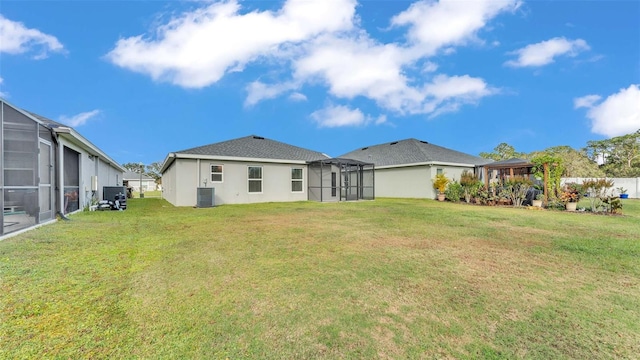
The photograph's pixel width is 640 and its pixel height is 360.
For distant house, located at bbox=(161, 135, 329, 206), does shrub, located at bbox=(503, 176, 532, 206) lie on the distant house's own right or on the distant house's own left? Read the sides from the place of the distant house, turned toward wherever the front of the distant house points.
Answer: on the distant house's own right

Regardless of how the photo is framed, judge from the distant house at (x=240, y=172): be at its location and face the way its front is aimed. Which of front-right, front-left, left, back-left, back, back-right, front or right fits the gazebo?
right

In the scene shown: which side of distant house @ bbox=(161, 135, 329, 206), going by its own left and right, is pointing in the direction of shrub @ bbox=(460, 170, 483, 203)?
right

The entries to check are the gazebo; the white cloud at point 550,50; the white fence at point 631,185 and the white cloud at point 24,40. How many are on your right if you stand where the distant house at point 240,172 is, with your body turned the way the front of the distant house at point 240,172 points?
3

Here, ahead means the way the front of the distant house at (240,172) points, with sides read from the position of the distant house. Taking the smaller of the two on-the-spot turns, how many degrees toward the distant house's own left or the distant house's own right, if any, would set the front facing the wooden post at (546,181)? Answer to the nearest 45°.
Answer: approximately 90° to the distant house's own right

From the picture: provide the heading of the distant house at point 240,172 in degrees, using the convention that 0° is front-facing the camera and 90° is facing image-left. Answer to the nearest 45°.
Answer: approximately 180°

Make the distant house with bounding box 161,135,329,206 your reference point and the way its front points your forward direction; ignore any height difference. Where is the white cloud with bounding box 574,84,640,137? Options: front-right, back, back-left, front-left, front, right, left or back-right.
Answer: right

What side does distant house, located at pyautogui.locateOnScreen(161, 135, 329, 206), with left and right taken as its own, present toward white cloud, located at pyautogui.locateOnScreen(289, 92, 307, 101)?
front

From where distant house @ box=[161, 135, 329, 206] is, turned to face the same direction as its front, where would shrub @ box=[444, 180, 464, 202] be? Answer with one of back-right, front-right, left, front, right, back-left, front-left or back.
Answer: right

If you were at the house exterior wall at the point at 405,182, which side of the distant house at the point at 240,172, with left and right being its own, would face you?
right
